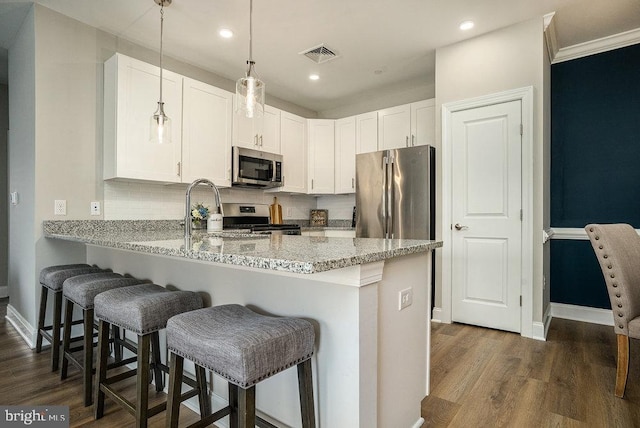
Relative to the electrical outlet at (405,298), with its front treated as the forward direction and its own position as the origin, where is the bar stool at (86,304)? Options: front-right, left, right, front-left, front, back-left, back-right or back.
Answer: back-right

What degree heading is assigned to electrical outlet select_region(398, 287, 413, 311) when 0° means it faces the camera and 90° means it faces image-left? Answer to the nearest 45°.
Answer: approximately 315°

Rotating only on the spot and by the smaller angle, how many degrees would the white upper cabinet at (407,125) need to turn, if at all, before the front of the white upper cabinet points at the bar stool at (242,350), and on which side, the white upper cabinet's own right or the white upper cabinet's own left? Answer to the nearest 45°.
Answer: approximately 45° to the white upper cabinet's own left

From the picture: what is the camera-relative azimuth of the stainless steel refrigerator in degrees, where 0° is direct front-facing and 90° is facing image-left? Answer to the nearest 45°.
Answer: approximately 45°

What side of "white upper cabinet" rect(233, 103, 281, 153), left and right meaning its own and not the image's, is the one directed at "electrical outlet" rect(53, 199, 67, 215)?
right

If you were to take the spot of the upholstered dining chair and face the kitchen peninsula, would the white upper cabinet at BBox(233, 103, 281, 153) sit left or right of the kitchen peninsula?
right

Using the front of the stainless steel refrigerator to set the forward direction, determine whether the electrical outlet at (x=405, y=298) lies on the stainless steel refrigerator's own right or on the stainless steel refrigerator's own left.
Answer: on the stainless steel refrigerator's own left

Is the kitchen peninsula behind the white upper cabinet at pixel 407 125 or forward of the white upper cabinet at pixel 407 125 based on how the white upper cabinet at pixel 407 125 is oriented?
forward

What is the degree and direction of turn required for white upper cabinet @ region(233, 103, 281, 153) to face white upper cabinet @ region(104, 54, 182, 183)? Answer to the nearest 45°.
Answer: approximately 90° to its right

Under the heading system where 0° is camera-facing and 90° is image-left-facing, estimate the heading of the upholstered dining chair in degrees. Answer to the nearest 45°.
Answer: approximately 315°

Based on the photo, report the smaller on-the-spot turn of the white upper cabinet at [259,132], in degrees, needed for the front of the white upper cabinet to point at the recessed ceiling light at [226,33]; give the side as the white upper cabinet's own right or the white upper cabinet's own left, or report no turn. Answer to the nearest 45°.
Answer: approximately 45° to the white upper cabinet's own right
